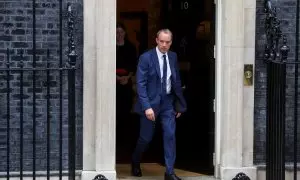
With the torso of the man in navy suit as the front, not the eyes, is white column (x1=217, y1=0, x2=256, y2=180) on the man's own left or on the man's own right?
on the man's own left

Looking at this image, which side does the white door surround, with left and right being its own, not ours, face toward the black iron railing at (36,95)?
right

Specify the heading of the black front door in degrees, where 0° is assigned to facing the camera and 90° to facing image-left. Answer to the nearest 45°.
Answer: approximately 45°

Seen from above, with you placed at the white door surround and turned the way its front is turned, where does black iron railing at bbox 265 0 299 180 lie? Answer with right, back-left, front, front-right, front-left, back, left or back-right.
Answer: front-left

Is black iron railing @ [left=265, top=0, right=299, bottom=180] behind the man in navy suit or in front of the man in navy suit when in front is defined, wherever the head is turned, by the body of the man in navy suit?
in front

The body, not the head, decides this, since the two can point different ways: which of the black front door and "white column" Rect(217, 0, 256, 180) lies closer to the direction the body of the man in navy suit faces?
the white column

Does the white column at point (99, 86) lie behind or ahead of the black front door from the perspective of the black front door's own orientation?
ahead
